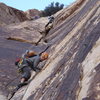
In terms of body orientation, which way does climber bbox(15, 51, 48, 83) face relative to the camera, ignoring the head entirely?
to the viewer's right
